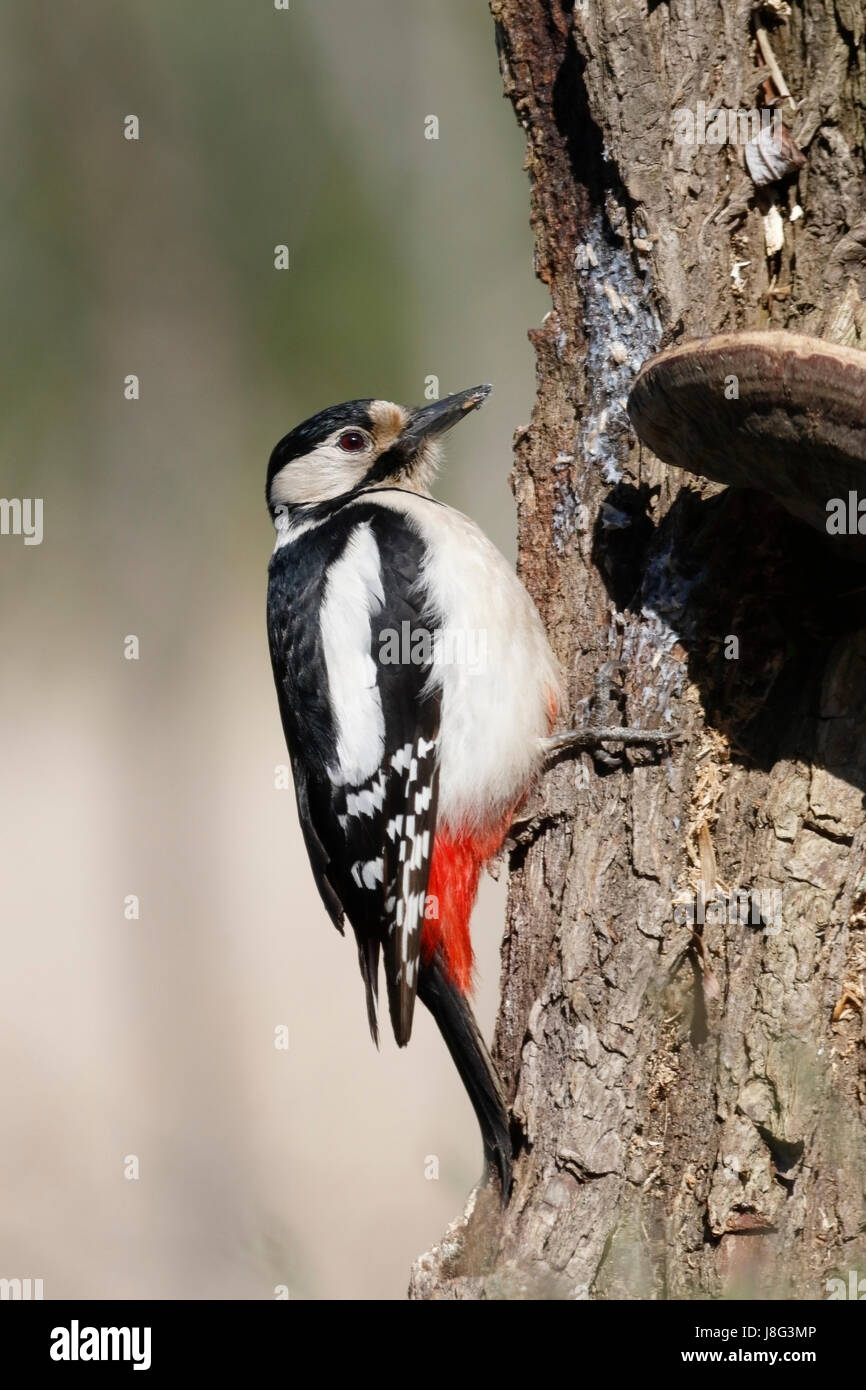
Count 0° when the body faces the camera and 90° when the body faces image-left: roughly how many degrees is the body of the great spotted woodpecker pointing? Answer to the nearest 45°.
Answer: approximately 270°
